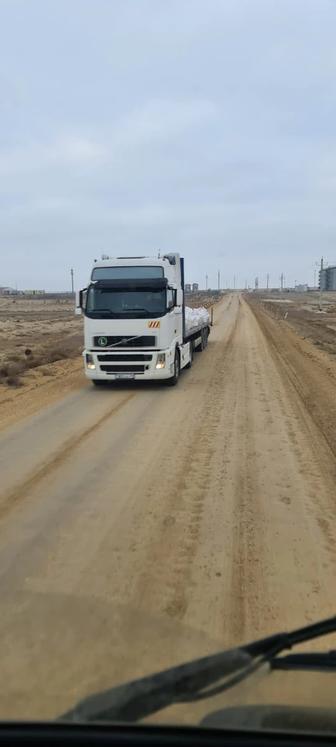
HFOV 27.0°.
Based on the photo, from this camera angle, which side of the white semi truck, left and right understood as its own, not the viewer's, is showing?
front
